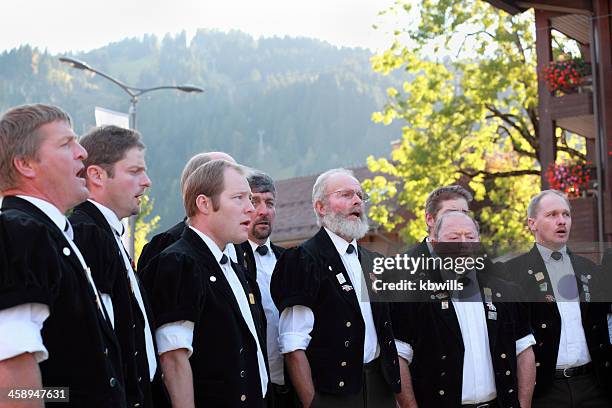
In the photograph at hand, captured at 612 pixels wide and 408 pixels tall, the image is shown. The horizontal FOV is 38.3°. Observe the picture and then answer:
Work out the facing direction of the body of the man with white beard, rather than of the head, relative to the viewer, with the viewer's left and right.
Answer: facing the viewer and to the right of the viewer

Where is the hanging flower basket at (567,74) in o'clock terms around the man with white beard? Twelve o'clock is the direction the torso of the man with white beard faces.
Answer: The hanging flower basket is roughly at 8 o'clock from the man with white beard.

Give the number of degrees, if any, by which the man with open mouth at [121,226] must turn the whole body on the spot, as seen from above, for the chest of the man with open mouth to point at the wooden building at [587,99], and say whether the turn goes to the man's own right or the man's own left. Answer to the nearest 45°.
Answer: approximately 45° to the man's own left

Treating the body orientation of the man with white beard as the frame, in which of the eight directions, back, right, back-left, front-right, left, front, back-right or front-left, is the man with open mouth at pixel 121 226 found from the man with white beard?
right

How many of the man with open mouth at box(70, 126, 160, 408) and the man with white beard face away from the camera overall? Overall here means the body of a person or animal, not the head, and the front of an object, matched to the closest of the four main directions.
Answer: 0

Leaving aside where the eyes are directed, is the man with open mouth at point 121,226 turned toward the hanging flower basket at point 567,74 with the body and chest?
no

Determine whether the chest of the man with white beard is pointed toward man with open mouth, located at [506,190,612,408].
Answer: no

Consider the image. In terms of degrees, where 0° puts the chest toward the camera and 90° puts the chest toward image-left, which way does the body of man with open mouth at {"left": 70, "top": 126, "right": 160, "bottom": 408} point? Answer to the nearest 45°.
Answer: approximately 270°

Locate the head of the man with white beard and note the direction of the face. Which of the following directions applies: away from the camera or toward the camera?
toward the camera

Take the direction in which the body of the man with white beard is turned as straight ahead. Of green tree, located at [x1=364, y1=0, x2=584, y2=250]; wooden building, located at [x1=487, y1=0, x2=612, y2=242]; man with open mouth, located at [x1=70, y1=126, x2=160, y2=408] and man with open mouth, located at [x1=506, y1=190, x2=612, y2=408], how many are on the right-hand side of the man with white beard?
1

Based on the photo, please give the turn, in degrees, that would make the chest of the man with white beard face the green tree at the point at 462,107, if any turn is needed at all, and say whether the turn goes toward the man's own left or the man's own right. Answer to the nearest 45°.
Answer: approximately 135° to the man's own left

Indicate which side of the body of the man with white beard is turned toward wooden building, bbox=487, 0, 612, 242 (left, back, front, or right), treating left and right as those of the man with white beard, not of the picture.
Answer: left

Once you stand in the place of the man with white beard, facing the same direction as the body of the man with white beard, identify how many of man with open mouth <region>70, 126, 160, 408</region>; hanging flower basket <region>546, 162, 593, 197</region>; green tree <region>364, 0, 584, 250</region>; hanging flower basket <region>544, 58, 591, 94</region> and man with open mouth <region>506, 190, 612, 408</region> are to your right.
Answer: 1
